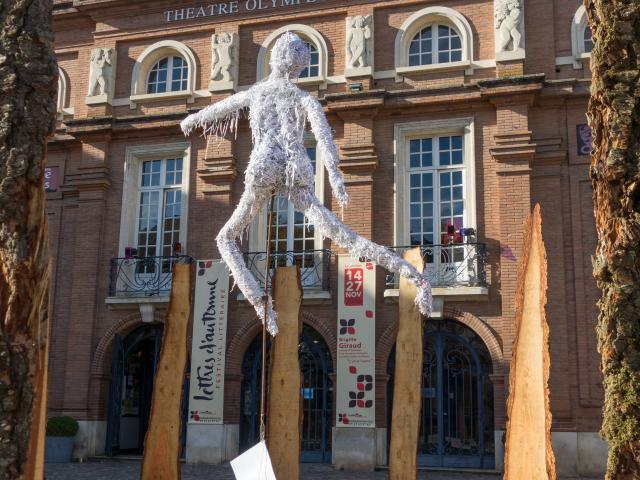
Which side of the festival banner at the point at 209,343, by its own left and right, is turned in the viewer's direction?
front

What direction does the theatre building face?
toward the camera

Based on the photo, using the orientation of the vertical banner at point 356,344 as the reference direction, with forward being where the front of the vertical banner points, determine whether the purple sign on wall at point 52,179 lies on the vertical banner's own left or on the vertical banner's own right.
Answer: on the vertical banner's own right

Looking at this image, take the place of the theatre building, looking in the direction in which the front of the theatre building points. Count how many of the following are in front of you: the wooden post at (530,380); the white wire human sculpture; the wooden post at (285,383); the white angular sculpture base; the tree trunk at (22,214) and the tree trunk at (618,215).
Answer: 6

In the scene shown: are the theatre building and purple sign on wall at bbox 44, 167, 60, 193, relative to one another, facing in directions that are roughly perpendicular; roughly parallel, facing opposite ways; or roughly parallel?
roughly parallel

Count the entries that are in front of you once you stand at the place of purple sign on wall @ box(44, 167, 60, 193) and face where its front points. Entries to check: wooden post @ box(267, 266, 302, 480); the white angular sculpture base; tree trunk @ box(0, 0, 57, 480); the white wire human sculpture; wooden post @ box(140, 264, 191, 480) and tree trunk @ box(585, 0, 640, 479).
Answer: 6

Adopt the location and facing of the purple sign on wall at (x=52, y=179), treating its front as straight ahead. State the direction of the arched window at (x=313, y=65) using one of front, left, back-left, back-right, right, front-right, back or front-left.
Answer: front-left

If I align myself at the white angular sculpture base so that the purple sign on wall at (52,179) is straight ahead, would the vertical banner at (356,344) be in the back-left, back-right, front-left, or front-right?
front-right

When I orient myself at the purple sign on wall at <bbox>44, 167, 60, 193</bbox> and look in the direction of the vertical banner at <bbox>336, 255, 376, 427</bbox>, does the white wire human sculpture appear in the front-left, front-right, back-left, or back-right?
front-right

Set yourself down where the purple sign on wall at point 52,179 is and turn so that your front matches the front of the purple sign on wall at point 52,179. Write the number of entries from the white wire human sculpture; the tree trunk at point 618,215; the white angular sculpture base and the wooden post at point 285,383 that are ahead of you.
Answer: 4

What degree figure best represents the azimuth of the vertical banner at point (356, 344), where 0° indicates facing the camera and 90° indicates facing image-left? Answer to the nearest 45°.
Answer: approximately 0°

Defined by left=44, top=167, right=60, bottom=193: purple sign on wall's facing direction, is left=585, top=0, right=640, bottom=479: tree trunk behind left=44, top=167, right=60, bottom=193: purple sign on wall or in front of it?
in front

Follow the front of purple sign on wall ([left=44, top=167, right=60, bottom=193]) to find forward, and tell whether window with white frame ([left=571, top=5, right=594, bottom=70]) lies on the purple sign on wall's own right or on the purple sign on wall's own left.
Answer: on the purple sign on wall's own left

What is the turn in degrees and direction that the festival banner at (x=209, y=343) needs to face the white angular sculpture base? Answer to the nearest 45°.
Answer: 0° — it already faces it
